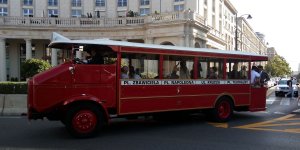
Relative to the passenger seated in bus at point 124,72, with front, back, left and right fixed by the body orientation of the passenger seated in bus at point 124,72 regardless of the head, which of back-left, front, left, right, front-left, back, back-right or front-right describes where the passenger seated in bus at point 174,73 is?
back-right

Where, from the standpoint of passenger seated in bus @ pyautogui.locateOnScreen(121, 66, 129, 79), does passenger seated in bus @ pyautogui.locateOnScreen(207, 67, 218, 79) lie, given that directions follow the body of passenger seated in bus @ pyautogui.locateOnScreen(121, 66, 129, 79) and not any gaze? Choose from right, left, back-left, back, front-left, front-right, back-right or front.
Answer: back-right

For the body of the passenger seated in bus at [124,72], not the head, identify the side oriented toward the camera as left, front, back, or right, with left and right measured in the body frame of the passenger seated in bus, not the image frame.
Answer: left

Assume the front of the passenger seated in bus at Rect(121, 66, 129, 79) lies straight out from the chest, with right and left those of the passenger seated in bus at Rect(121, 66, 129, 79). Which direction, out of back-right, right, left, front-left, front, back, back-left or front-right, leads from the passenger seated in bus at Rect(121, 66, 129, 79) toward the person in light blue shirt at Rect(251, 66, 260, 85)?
back-right

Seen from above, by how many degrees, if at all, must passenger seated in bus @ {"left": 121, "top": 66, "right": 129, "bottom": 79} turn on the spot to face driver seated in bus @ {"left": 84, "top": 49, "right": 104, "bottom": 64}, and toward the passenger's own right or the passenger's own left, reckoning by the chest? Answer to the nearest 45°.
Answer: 0° — they already face them

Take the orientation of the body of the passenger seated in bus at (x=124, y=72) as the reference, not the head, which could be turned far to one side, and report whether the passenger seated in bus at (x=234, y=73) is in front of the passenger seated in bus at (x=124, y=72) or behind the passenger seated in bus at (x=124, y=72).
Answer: behind

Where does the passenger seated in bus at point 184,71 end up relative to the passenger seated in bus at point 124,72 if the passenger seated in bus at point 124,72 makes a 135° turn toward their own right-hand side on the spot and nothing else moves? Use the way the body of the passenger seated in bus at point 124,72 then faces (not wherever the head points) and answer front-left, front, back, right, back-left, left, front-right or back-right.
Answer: front

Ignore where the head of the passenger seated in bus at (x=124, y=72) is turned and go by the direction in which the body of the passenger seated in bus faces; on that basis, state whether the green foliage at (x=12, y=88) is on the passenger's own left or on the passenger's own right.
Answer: on the passenger's own right

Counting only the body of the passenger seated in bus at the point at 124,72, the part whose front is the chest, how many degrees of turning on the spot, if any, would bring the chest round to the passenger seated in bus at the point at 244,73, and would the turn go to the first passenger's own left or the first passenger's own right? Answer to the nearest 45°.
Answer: approximately 135° to the first passenger's own right
